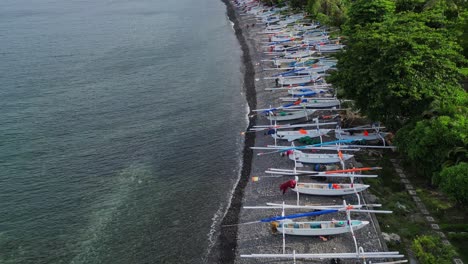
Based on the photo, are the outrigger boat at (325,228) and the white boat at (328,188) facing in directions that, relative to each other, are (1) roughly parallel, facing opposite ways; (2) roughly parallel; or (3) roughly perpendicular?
roughly parallel

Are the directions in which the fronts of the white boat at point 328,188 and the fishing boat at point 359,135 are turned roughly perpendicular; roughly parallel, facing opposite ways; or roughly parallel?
roughly parallel

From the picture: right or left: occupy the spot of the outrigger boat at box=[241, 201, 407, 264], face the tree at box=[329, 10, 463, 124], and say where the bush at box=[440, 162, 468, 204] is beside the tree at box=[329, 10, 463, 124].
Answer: right

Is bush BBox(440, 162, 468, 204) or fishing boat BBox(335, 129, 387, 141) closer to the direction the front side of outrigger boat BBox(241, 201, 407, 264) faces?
the bush
